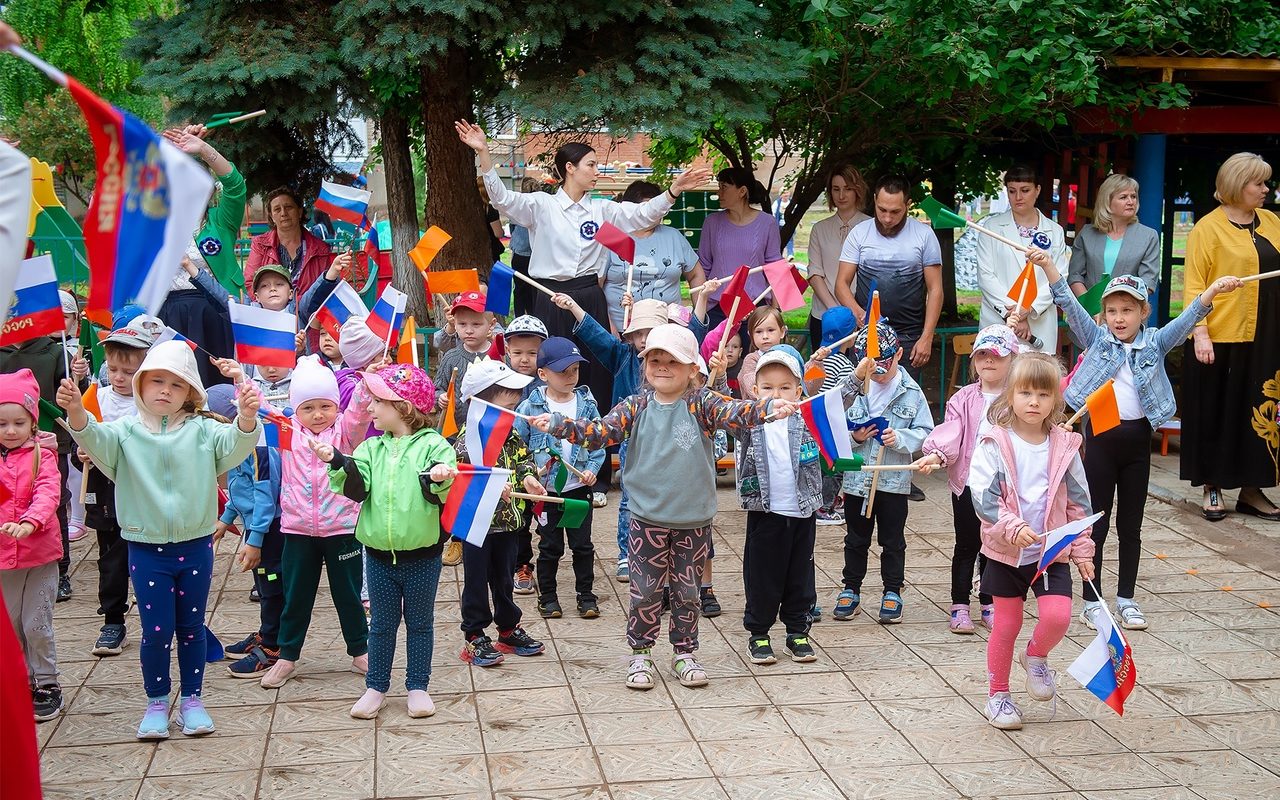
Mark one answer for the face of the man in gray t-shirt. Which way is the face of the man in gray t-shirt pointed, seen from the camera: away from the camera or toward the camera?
toward the camera

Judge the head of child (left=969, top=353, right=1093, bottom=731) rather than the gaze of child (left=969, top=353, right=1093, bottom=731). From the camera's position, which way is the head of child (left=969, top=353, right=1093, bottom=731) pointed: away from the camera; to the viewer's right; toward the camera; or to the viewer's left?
toward the camera

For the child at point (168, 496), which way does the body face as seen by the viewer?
toward the camera

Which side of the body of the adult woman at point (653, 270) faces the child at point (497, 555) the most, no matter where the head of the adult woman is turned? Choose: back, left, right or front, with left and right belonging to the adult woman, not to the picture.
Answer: front

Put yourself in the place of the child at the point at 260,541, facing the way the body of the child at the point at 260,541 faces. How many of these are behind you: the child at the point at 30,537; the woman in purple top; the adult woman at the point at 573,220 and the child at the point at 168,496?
2

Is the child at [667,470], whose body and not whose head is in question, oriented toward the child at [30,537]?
no

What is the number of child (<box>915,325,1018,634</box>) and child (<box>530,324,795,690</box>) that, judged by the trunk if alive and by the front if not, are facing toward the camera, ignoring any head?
2

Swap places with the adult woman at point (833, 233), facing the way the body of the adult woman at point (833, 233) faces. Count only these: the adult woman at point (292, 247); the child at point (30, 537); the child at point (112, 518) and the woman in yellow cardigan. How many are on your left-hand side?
1

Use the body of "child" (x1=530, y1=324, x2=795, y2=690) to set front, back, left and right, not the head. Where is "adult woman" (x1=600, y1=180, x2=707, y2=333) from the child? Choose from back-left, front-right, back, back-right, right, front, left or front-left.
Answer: back

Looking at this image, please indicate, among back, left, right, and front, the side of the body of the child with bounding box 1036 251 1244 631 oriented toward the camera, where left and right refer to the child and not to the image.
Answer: front

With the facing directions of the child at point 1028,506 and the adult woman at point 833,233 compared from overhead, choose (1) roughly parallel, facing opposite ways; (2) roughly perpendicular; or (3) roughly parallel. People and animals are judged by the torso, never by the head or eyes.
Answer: roughly parallel

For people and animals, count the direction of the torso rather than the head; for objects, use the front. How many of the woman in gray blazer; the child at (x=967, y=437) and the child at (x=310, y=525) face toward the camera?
3

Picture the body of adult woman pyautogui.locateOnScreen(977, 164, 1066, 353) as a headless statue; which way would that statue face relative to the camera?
toward the camera

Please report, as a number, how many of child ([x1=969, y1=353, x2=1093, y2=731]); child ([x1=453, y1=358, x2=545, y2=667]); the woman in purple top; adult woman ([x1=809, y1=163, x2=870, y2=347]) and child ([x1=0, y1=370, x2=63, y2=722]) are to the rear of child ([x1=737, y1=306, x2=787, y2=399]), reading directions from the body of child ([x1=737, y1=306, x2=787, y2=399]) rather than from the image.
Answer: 2

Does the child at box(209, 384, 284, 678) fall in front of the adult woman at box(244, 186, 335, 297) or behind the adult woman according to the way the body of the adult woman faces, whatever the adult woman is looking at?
in front

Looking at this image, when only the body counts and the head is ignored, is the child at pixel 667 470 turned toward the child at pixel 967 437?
no

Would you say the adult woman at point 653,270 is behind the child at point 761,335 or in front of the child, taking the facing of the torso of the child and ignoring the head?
behind

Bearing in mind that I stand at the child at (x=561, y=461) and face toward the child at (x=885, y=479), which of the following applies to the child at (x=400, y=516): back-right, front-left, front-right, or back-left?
back-right

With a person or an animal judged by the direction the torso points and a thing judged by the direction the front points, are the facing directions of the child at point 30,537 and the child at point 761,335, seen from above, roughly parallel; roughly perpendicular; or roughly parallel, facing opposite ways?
roughly parallel

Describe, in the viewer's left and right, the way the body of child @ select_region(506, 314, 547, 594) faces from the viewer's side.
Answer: facing the viewer

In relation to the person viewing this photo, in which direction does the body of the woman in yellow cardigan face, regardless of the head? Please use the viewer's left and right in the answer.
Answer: facing the viewer and to the right of the viewer

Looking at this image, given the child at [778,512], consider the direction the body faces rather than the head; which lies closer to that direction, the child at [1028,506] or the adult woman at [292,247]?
the child

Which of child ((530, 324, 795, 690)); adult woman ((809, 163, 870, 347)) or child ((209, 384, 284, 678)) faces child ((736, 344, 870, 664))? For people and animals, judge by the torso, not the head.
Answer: the adult woman

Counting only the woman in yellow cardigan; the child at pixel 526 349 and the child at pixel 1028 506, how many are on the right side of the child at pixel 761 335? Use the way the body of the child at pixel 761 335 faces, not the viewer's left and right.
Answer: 1

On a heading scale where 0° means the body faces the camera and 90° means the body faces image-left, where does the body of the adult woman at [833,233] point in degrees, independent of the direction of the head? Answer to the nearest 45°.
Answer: approximately 0°

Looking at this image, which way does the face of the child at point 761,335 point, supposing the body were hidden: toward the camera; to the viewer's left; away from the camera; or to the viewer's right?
toward the camera
